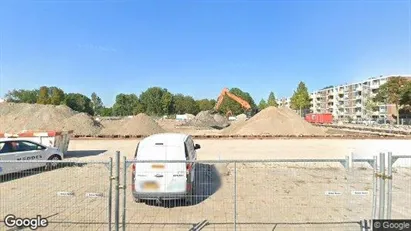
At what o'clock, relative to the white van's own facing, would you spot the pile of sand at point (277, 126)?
The pile of sand is roughly at 1 o'clock from the white van.

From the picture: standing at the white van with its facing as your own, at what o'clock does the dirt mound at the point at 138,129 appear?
The dirt mound is roughly at 12 o'clock from the white van.

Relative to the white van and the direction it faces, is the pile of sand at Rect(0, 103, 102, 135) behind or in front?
in front

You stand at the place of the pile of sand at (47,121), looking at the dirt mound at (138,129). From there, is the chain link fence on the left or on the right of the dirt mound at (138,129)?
right

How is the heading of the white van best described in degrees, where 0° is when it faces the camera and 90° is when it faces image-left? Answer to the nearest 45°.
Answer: approximately 180°
